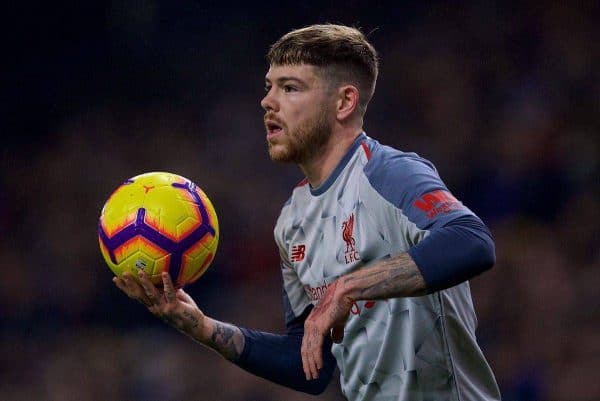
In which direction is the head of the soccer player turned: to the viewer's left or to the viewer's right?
to the viewer's left

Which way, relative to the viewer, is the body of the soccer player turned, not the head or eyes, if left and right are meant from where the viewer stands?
facing the viewer and to the left of the viewer
